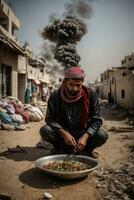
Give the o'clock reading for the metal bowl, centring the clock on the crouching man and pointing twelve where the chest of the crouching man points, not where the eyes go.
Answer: The metal bowl is roughly at 12 o'clock from the crouching man.

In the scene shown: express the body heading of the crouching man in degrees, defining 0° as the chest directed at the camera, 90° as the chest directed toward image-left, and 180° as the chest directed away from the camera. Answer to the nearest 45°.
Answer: approximately 0°
